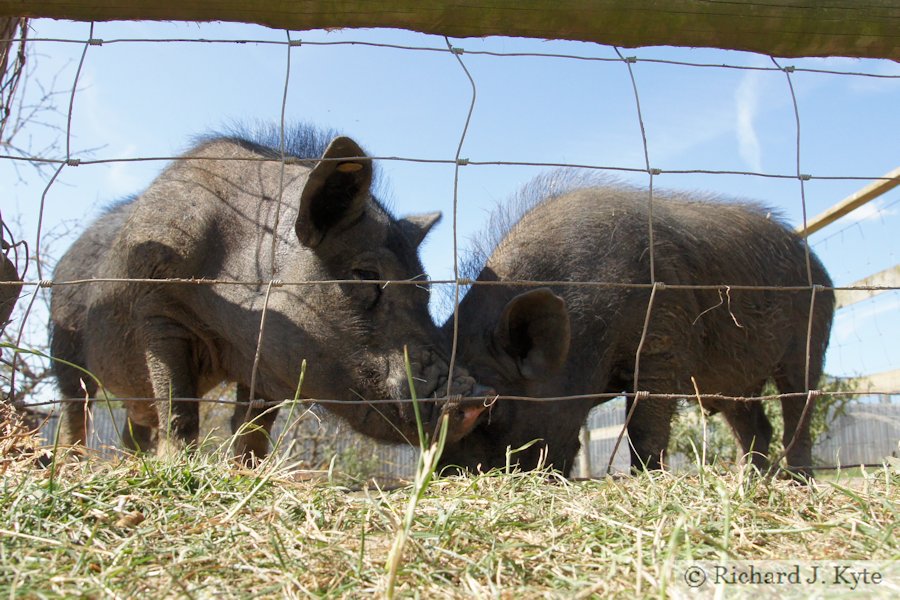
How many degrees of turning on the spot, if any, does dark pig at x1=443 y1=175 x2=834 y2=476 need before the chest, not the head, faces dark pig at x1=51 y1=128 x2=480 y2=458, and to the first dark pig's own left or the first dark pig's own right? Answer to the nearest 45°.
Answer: approximately 45° to the first dark pig's own left

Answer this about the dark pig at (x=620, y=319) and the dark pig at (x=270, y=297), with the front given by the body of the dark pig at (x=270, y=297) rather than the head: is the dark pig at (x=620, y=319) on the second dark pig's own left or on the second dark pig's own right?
on the second dark pig's own left

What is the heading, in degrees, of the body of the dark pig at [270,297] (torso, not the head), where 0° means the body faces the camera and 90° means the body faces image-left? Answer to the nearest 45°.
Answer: approximately 315°

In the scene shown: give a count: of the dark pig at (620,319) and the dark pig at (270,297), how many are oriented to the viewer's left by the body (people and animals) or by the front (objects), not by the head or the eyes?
1

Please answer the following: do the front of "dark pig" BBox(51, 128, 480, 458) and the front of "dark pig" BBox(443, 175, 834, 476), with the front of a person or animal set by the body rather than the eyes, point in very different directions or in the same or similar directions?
very different directions

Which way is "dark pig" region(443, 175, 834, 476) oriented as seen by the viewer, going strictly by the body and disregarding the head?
to the viewer's left
